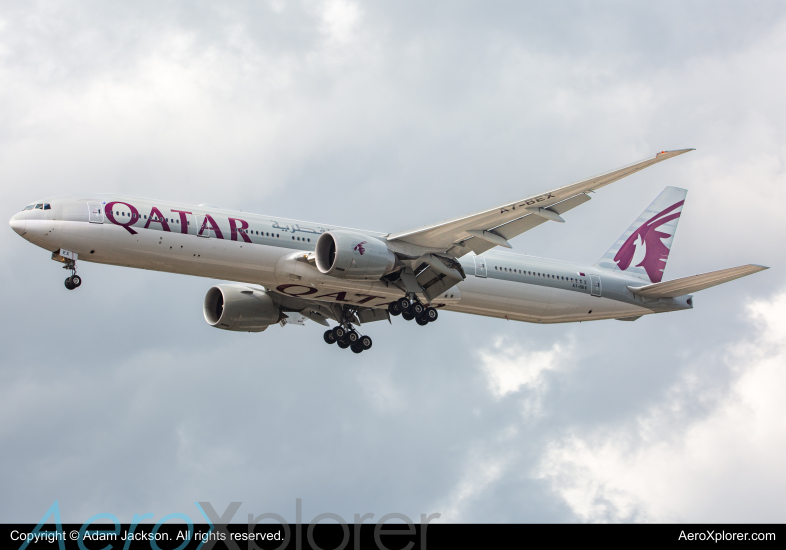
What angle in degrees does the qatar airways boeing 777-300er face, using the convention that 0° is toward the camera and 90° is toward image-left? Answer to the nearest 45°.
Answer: approximately 45°
